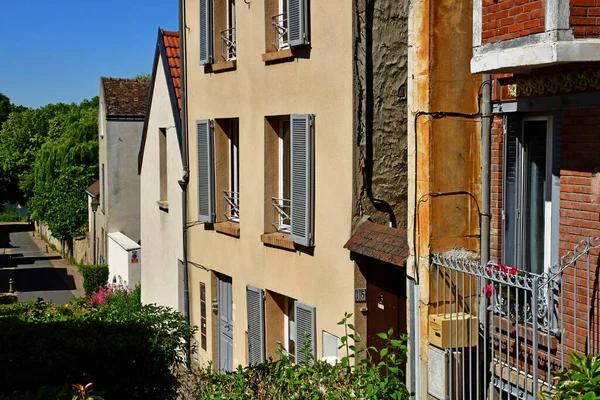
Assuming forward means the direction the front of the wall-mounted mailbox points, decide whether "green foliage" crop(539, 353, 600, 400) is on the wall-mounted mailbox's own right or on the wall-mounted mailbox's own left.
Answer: on the wall-mounted mailbox's own left

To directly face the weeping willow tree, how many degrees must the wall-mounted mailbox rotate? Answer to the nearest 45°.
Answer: approximately 90° to its right

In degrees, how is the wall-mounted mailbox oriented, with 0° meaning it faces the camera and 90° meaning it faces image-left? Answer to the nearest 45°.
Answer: approximately 45°

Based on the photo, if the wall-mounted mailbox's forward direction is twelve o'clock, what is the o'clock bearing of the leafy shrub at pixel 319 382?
The leafy shrub is roughly at 2 o'clock from the wall-mounted mailbox.

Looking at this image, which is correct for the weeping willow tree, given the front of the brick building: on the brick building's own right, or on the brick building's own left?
on the brick building's own right

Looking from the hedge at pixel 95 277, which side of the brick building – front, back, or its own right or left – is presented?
right
